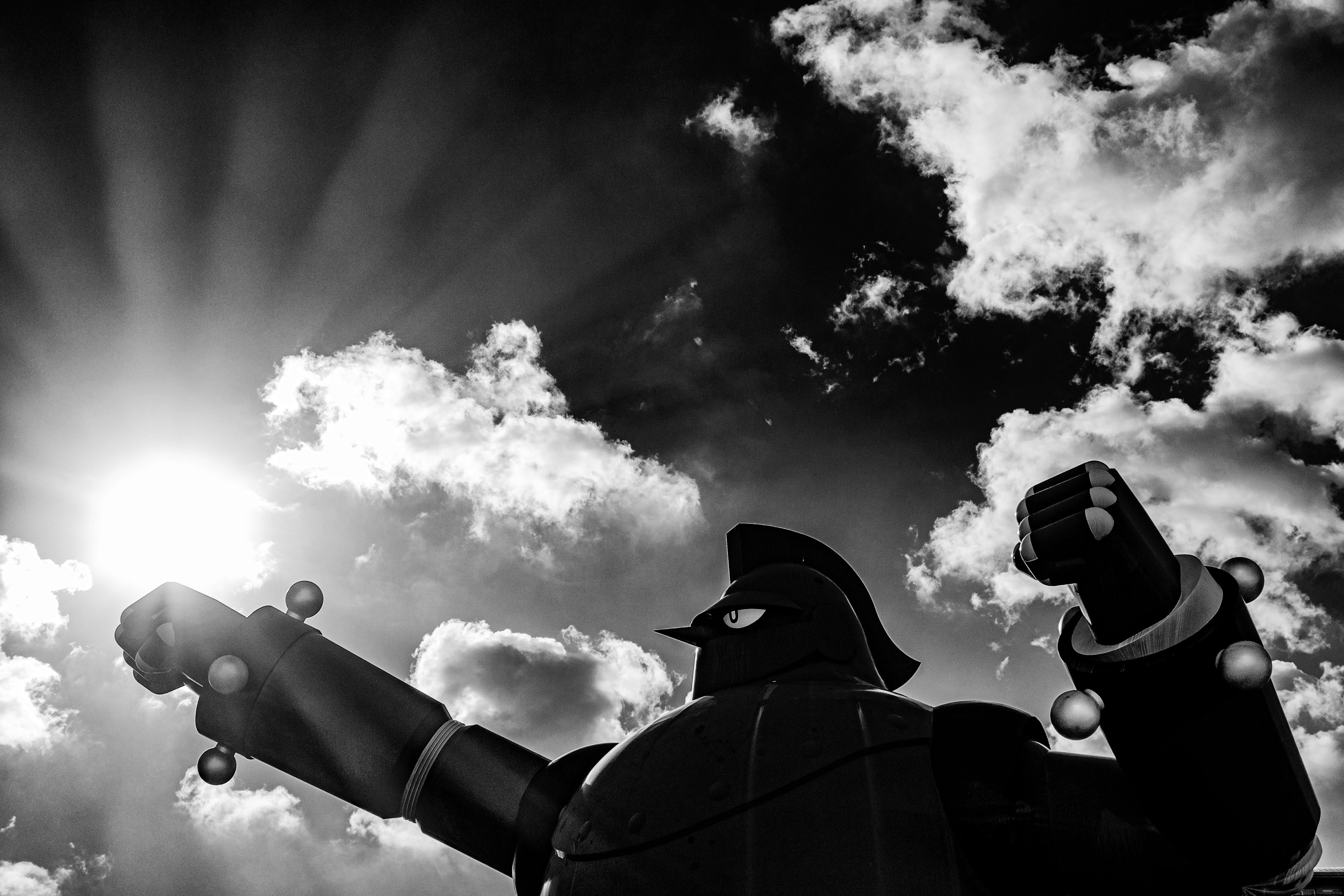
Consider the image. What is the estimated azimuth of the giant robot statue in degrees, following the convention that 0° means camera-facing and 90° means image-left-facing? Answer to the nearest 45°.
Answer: approximately 45°
